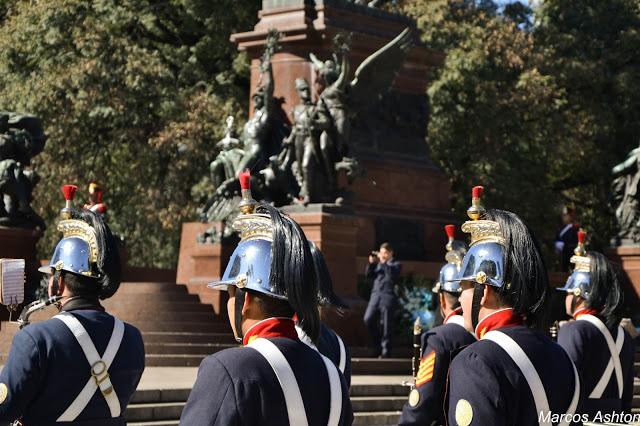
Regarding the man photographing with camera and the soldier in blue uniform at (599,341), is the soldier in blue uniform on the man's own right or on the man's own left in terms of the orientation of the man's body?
on the man's own left

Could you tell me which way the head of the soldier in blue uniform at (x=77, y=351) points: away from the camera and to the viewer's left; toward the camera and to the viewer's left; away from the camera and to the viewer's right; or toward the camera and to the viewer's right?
away from the camera and to the viewer's left

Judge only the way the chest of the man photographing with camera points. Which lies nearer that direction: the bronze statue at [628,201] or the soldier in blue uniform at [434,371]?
the soldier in blue uniform

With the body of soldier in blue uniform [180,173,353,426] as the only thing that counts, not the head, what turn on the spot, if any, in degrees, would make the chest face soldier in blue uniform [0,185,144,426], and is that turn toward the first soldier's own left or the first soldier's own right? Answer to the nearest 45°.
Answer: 0° — they already face them

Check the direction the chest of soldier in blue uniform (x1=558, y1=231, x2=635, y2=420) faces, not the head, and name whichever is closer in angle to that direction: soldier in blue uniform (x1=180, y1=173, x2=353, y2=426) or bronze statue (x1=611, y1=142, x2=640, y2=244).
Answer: the bronze statue

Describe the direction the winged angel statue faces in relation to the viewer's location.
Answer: facing the viewer and to the left of the viewer

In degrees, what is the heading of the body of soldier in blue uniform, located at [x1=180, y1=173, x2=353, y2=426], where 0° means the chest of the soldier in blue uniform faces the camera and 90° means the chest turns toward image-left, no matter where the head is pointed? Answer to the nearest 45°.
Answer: approximately 135°

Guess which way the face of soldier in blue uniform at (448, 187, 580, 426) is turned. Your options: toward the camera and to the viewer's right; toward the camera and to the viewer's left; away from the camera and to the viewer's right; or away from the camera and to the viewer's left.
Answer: away from the camera and to the viewer's left

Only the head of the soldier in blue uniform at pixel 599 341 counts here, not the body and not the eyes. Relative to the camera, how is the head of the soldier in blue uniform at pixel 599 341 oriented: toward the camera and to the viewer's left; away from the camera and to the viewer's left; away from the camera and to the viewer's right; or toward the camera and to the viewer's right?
away from the camera and to the viewer's left

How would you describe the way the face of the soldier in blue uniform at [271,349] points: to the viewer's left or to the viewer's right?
to the viewer's left

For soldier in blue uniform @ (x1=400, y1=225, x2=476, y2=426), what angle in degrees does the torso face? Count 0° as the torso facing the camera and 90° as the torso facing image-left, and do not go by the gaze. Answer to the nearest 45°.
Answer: approximately 135°
